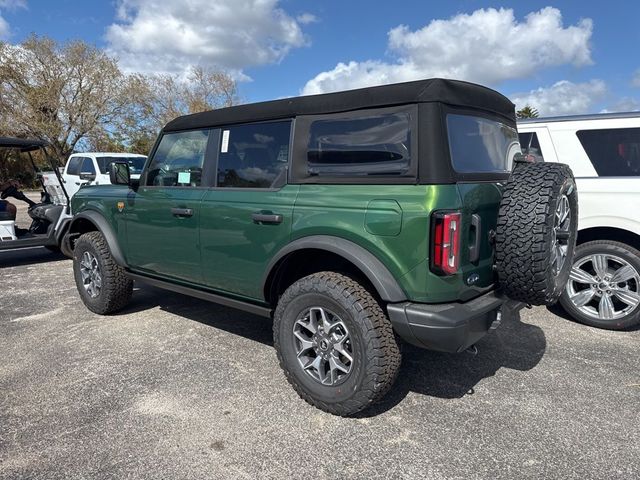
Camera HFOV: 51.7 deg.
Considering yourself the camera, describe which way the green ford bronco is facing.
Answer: facing away from the viewer and to the left of the viewer

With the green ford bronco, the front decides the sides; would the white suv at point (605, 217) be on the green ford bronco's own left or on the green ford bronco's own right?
on the green ford bronco's own right

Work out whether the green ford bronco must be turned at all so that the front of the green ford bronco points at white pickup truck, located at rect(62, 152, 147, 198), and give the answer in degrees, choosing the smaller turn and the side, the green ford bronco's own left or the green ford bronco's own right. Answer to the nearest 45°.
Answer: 0° — it already faces it
